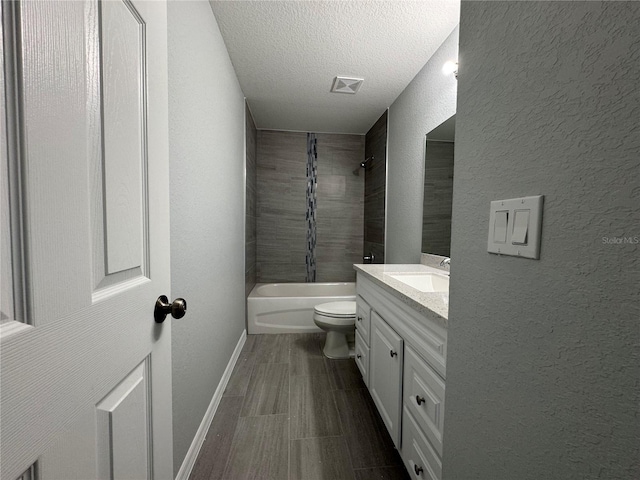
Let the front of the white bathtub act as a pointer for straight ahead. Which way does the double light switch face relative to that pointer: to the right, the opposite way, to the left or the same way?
to the right

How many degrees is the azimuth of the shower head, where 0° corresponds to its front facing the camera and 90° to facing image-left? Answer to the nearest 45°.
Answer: approximately 90°

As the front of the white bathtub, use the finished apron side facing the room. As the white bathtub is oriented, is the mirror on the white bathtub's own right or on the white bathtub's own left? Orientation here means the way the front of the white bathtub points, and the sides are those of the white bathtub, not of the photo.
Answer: on the white bathtub's own left

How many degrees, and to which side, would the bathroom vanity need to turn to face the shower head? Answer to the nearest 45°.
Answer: approximately 90° to its right

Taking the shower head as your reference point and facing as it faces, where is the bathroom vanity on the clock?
The bathroom vanity is roughly at 9 o'clock from the shower head.

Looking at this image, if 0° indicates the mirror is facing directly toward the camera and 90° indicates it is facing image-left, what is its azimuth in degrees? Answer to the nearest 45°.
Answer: approximately 45°

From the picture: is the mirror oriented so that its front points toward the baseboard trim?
yes

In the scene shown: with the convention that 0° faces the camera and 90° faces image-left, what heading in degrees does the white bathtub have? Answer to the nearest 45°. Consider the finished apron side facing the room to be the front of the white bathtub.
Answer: approximately 0°

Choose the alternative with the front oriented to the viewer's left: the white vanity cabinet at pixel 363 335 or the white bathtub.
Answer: the white vanity cabinet
